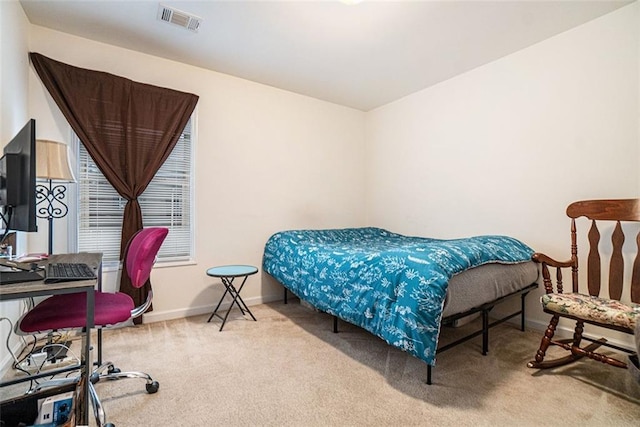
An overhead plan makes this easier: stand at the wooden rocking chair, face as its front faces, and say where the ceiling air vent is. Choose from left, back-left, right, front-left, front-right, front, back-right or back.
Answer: front

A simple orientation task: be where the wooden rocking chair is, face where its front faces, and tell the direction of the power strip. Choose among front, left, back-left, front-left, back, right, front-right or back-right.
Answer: front

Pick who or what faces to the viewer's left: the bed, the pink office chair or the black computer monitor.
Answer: the pink office chair

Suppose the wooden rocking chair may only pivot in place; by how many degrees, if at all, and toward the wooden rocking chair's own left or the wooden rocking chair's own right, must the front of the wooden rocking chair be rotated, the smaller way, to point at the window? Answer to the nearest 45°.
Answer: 0° — it already faces it

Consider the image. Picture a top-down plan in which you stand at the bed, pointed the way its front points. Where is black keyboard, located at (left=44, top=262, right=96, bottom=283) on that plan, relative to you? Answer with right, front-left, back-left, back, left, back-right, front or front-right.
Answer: right

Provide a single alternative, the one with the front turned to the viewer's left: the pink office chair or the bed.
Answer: the pink office chair

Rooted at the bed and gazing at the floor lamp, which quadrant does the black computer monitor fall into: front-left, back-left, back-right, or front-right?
front-left

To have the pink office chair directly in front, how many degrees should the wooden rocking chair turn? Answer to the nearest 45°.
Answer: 0° — it already faces it

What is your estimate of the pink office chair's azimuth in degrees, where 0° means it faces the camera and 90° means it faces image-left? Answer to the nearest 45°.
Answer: approximately 90°

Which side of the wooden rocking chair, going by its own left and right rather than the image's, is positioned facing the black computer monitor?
front

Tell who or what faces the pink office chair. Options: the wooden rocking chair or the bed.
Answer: the wooden rocking chair

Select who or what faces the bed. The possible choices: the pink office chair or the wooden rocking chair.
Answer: the wooden rocking chair

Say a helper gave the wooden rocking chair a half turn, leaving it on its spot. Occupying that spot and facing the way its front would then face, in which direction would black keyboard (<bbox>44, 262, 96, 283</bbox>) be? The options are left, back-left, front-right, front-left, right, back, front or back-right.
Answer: back
